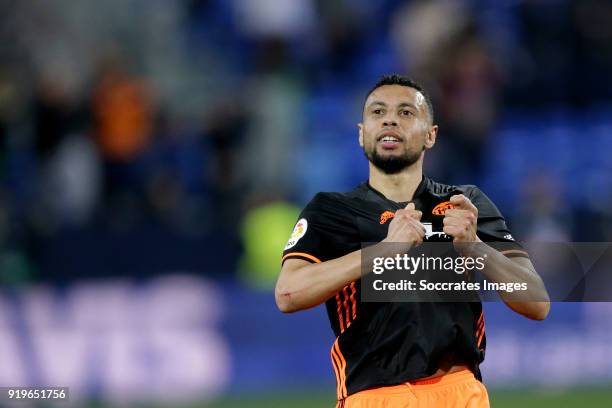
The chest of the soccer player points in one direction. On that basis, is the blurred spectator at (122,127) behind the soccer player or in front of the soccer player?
behind

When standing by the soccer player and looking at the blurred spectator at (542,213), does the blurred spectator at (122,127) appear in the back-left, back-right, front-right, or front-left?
front-left

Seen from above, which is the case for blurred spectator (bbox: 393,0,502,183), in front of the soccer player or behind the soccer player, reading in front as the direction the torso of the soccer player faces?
behind

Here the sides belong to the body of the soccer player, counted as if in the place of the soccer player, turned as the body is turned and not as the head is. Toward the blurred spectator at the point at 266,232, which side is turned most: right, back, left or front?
back

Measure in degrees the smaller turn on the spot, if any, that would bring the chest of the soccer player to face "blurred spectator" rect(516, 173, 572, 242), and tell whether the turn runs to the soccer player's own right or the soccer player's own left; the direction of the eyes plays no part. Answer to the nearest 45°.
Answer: approximately 180°

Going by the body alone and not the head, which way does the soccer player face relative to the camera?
toward the camera
